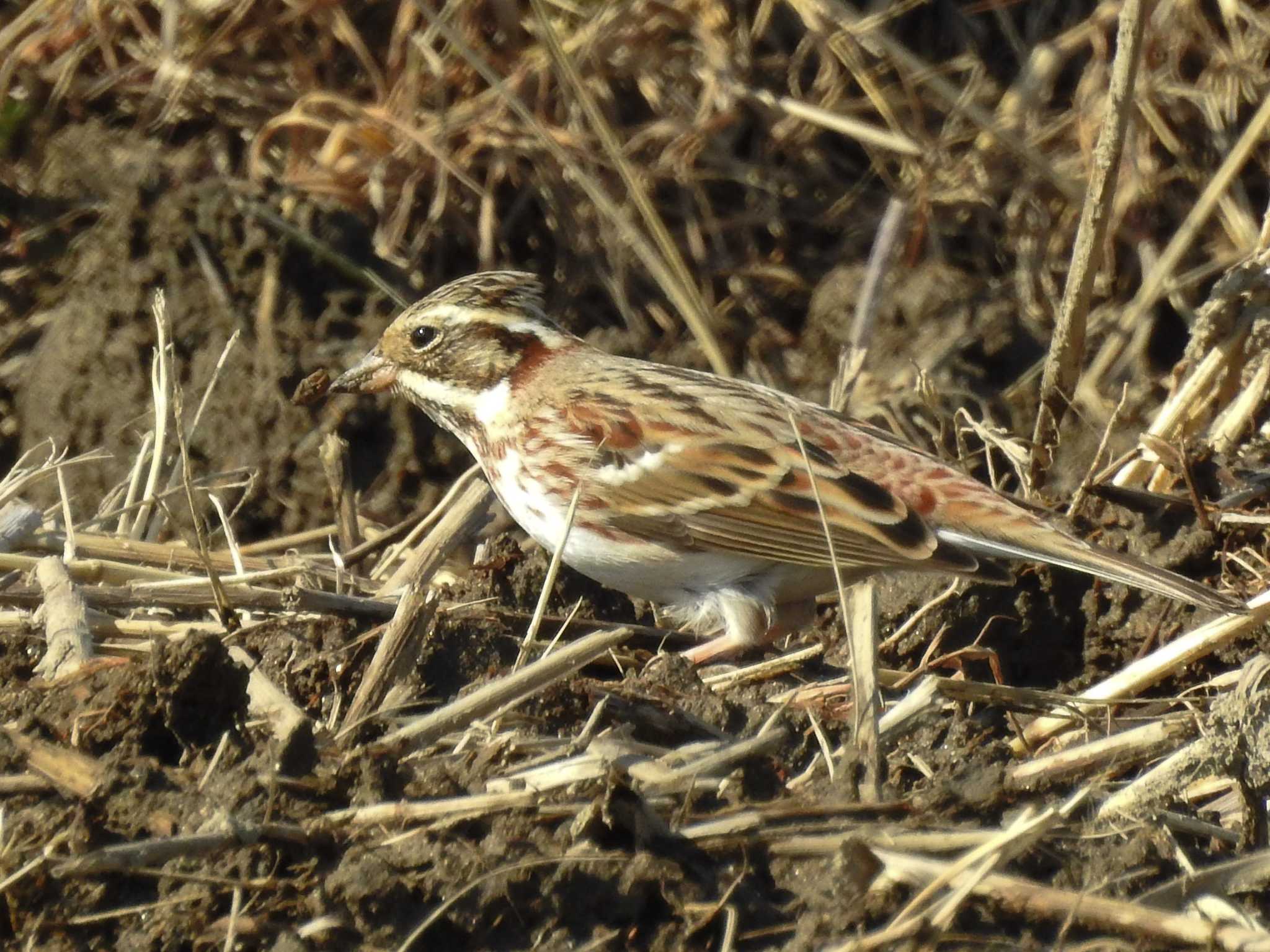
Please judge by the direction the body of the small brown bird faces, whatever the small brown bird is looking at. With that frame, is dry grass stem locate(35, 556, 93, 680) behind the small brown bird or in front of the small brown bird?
in front

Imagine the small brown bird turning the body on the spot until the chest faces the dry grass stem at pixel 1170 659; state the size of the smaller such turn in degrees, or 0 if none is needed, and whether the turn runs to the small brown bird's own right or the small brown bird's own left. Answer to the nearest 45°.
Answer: approximately 135° to the small brown bird's own left

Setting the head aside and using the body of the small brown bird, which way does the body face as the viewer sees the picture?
to the viewer's left

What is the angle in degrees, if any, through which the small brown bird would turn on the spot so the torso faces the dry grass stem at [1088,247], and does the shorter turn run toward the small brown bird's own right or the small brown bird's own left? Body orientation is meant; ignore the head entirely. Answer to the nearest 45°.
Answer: approximately 180°

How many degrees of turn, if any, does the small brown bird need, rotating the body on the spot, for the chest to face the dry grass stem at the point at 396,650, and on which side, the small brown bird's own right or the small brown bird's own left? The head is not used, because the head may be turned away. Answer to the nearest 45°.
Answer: approximately 45° to the small brown bird's own left

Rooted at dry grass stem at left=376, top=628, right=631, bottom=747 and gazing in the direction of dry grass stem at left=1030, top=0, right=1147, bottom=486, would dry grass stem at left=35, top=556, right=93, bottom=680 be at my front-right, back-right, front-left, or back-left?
back-left
